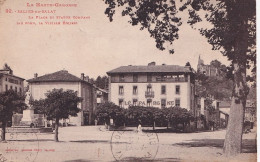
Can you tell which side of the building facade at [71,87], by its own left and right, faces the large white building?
left

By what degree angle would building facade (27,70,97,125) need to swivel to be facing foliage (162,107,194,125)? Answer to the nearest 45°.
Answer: approximately 90° to its left

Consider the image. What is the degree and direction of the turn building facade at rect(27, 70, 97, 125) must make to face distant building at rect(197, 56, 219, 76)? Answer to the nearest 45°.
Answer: approximately 90° to its left

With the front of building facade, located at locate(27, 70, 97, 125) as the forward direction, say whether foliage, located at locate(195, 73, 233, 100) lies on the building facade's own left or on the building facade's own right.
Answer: on the building facade's own left

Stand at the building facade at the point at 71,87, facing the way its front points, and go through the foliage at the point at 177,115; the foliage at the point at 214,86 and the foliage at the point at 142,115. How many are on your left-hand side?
3

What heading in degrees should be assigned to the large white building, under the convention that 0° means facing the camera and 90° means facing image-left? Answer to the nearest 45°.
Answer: approximately 0°

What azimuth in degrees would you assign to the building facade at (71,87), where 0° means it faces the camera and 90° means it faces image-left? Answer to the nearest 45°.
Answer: approximately 0°

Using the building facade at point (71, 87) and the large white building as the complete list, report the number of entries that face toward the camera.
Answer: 2
